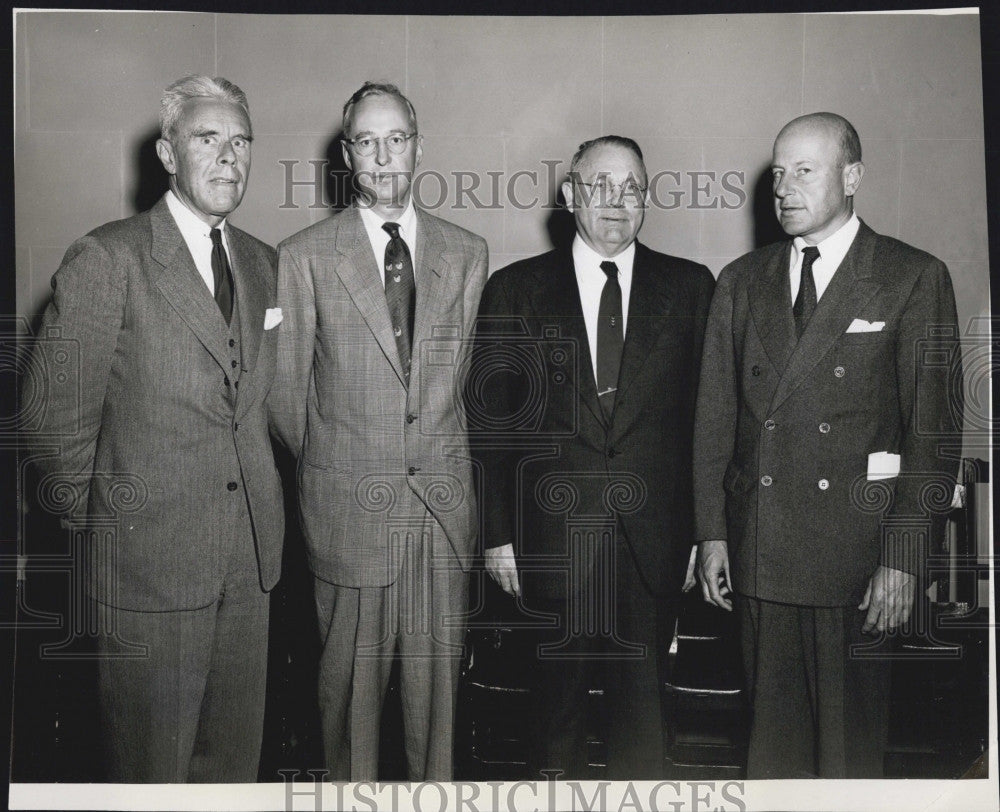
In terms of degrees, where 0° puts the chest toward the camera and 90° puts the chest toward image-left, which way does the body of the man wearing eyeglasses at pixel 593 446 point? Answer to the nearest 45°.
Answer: approximately 0°

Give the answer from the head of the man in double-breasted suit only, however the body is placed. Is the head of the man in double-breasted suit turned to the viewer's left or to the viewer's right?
to the viewer's left

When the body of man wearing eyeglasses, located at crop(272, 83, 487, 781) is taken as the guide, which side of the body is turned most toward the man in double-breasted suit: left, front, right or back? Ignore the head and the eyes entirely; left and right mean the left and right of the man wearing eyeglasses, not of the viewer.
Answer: left

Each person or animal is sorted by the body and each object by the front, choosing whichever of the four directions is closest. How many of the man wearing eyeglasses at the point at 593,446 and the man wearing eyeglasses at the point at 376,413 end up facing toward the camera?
2

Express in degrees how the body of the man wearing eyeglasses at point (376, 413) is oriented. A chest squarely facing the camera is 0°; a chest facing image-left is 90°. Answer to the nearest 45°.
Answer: approximately 0°

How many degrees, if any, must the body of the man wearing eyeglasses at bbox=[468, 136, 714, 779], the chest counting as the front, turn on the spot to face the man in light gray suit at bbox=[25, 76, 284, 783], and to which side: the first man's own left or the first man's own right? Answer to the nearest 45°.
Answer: approximately 90° to the first man's own right

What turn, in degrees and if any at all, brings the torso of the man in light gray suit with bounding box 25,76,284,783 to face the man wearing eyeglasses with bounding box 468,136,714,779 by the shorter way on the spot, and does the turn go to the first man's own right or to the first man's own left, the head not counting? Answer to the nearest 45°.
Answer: approximately 45° to the first man's own left
